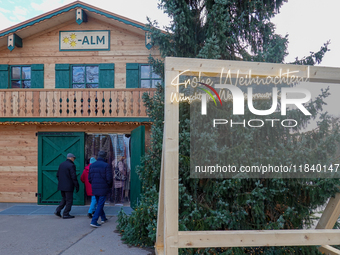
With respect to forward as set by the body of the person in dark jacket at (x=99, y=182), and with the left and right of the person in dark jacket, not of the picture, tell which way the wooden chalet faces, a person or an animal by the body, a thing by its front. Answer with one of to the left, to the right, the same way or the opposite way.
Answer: the opposite way

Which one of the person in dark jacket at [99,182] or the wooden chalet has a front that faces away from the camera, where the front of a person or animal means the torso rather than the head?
the person in dark jacket

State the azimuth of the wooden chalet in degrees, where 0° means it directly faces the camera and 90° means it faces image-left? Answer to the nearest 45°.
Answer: approximately 0°

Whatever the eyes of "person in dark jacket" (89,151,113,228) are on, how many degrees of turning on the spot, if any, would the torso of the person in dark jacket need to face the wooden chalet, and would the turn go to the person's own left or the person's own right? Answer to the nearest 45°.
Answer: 0° — they already face it

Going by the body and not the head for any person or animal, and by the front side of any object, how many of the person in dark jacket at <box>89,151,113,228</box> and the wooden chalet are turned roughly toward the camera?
1

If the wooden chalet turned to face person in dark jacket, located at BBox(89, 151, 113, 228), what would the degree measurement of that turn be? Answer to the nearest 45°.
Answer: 0° — it already faces them

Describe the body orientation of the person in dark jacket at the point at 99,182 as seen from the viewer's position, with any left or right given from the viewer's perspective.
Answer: facing away from the viewer
